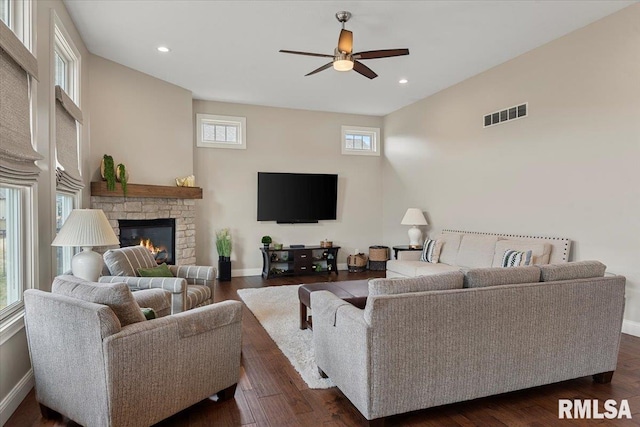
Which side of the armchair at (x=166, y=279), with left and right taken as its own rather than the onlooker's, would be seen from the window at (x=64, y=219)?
back

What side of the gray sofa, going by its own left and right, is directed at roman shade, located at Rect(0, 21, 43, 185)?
left

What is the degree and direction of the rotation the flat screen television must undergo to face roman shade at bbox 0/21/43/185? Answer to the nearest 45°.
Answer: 0° — it already faces it

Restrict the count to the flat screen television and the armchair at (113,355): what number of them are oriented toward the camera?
1

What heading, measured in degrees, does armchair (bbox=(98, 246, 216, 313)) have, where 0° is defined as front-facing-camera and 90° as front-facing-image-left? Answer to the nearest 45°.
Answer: approximately 315°

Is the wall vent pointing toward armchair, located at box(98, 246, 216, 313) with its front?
yes

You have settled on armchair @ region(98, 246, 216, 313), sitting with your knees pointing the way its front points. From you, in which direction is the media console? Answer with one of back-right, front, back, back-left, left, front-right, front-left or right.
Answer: left

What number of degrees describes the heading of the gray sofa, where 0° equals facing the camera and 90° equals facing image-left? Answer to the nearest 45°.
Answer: approximately 135°

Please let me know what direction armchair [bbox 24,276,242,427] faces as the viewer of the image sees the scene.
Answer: facing away from the viewer and to the right of the viewer

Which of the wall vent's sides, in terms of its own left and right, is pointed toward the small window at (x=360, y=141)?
right

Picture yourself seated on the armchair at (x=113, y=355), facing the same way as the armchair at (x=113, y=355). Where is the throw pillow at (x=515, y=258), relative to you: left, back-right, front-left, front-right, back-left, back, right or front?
front-right

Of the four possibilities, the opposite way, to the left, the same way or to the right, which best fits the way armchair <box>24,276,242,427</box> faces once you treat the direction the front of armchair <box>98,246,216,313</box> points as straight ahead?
to the left

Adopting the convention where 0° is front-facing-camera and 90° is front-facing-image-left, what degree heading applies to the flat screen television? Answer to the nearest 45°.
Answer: approximately 0°

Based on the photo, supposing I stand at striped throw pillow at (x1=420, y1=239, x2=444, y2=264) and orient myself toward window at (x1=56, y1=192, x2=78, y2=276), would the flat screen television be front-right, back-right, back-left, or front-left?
front-right

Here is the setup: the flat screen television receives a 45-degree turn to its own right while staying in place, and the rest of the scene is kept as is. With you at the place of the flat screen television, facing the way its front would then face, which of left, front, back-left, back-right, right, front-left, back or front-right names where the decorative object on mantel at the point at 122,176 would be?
front

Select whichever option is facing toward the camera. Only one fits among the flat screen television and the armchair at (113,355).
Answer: the flat screen television

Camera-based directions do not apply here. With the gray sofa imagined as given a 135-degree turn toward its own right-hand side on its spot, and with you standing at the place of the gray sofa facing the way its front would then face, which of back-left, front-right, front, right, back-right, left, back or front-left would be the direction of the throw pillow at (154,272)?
back

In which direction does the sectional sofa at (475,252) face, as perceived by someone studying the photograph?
facing the viewer and to the left of the viewer

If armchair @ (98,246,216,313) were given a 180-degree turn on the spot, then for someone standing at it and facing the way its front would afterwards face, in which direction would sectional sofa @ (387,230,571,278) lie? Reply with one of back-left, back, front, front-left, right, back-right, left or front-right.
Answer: back-right

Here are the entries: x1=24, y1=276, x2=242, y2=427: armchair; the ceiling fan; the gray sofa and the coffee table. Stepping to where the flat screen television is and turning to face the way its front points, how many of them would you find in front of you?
4

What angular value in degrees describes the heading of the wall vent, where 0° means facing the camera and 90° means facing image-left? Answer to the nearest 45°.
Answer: approximately 45°

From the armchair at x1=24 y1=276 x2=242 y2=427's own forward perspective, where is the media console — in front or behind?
in front

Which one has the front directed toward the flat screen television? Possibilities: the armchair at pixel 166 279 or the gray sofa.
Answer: the gray sofa
